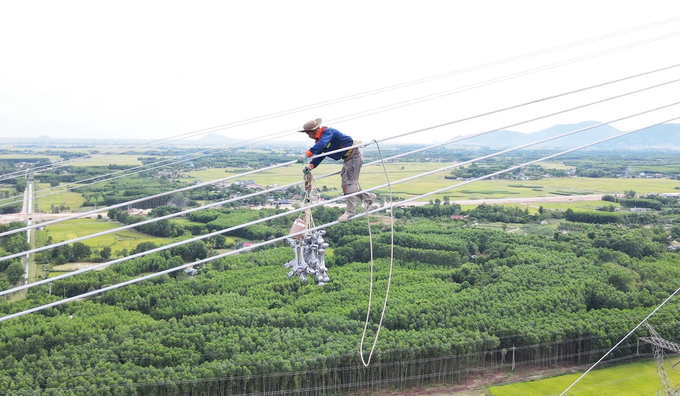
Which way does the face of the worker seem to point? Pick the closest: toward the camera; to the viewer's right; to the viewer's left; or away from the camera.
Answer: to the viewer's left

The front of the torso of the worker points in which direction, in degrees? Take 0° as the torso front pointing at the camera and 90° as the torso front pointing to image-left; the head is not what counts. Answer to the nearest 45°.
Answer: approximately 90°
